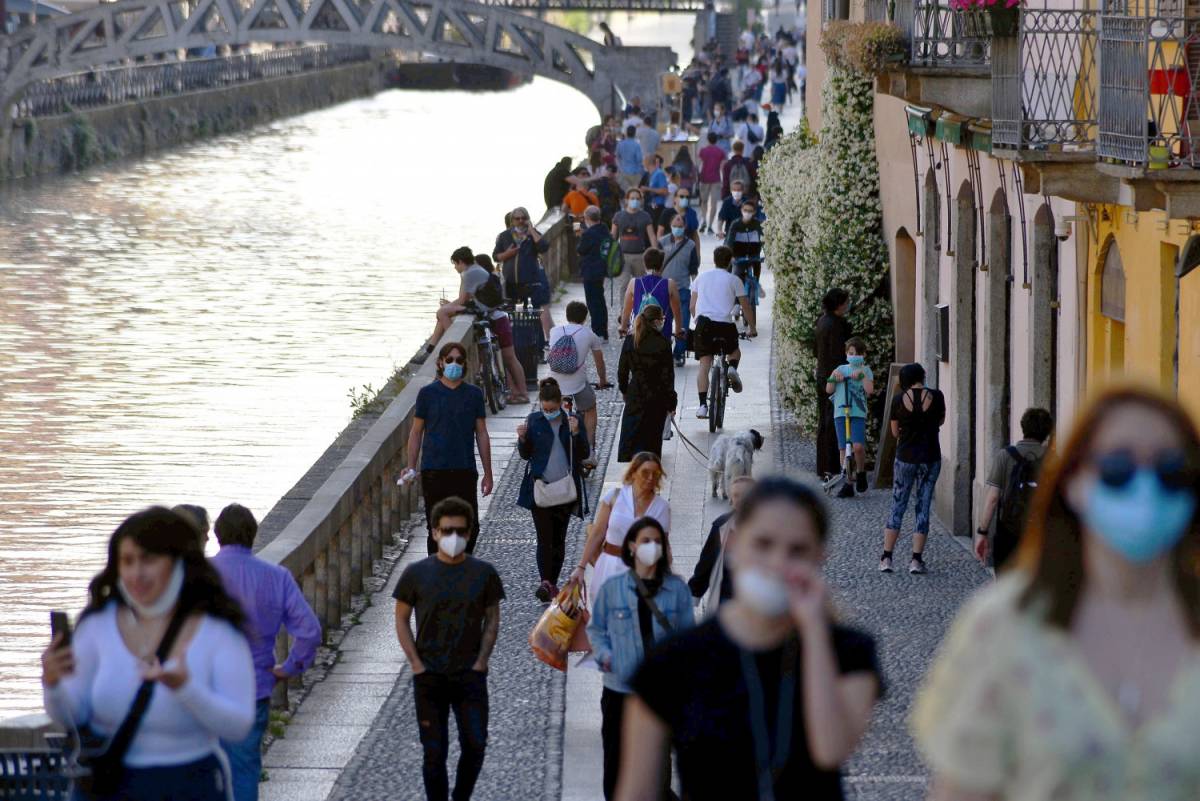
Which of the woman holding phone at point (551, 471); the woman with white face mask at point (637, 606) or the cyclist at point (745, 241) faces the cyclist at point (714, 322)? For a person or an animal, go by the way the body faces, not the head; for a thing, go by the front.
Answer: the cyclist at point (745, 241)

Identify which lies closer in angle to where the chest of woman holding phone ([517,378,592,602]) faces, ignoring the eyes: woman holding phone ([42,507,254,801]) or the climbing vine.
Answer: the woman holding phone

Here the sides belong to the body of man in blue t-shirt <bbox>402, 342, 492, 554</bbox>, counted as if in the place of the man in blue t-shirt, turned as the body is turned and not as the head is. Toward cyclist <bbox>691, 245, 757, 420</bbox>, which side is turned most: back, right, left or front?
back

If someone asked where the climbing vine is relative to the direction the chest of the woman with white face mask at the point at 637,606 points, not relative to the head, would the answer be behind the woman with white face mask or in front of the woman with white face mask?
behind

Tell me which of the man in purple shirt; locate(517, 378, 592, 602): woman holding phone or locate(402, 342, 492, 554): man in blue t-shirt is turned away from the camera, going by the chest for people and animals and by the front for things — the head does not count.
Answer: the man in purple shirt

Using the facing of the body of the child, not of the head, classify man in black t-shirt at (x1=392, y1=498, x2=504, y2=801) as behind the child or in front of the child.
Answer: in front

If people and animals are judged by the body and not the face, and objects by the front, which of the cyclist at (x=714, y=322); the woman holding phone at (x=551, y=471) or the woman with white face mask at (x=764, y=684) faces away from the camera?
the cyclist

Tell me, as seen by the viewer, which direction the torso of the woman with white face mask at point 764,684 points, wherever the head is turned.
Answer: toward the camera

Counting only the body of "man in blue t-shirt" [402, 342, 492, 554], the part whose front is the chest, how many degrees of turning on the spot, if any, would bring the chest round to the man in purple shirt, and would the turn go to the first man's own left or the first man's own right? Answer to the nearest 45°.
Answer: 0° — they already face them

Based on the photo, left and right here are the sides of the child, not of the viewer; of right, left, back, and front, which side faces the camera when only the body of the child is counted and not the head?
front

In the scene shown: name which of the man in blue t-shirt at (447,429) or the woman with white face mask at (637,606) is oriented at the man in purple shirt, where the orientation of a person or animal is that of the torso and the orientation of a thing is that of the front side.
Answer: the man in blue t-shirt

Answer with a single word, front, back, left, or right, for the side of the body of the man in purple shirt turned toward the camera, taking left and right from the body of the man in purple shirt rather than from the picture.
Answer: back

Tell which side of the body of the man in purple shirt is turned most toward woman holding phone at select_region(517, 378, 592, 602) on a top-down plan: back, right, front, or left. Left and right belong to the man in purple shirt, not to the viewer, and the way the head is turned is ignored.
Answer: front

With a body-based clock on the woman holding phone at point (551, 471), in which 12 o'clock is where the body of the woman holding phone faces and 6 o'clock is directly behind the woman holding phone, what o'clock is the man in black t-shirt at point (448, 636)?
The man in black t-shirt is roughly at 12 o'clock from the woman holding phone.

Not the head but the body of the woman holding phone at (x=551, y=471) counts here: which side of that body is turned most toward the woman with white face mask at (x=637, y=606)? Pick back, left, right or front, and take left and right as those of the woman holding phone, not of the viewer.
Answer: front

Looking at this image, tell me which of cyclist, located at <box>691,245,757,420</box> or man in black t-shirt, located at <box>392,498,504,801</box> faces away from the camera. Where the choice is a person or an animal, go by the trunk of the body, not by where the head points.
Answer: the cyclist

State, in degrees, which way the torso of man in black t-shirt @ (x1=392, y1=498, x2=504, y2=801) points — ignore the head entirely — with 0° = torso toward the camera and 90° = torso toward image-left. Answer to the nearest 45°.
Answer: approximately 0°
